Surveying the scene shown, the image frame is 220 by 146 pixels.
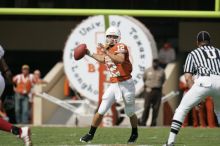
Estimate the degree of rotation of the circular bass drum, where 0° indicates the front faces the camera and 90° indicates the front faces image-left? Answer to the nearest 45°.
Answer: approximately 0°

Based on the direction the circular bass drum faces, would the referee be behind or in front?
in front

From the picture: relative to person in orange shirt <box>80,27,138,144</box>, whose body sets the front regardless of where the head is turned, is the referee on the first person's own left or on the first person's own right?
on the first person's own left

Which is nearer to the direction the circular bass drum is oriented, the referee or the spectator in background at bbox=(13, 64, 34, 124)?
the referee

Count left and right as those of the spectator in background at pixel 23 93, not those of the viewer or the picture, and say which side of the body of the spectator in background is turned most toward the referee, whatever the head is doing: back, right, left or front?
front

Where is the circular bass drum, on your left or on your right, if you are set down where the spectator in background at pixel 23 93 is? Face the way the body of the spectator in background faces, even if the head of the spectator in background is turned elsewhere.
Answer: on your left

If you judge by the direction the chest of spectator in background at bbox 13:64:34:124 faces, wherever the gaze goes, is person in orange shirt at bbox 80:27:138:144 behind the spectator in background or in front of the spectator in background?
in front

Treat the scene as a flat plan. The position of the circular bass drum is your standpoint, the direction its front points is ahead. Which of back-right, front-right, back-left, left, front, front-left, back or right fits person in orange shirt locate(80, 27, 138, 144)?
front

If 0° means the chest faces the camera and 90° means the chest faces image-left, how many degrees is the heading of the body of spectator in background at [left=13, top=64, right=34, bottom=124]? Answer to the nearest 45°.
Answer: approximately 0°

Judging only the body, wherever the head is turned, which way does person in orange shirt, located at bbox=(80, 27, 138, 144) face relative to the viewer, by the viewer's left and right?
facing the viewer and to the left of the viewer

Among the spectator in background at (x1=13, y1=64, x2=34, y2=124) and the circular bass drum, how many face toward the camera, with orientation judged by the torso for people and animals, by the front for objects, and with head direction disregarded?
2

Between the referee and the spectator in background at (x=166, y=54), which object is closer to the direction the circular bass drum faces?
the referee

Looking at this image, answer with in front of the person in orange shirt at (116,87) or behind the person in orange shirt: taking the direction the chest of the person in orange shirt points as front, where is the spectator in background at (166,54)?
behind
